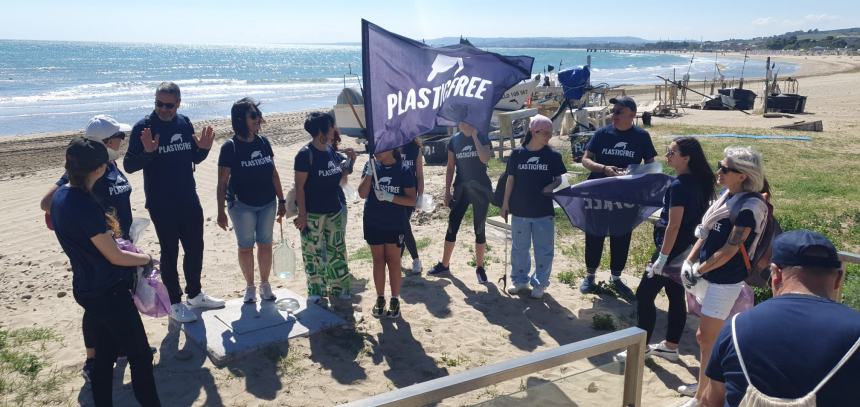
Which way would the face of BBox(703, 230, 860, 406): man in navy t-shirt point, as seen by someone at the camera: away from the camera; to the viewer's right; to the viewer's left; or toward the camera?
away from the camera

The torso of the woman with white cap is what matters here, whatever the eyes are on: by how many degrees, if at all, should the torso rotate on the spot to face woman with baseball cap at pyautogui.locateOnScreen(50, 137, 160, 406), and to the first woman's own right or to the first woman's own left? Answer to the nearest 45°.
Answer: approximately 45° to the first woman's own right

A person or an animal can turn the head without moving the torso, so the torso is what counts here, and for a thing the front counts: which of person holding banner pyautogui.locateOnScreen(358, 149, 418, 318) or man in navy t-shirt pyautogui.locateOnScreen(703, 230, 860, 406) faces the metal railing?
the person holding banner

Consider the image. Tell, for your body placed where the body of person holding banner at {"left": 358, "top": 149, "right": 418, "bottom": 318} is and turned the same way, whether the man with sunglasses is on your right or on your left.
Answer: on your right

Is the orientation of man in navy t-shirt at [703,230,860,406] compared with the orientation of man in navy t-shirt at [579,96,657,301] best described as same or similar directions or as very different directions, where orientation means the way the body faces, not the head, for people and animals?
very different directions

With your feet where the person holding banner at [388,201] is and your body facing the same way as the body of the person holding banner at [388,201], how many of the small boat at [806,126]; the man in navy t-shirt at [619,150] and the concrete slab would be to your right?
1

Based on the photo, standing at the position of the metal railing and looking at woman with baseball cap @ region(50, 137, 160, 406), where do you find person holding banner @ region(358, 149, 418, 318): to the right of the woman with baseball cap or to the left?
right

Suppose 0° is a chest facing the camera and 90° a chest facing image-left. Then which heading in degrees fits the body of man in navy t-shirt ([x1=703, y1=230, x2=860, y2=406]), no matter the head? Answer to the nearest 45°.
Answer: approximately 180°

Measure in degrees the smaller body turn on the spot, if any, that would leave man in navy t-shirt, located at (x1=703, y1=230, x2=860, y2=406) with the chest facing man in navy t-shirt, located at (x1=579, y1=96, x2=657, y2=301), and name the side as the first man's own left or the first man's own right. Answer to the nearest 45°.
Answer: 0° — they already face them

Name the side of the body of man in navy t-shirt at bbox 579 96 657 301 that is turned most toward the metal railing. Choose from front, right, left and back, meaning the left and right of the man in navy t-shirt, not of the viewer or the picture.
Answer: front
